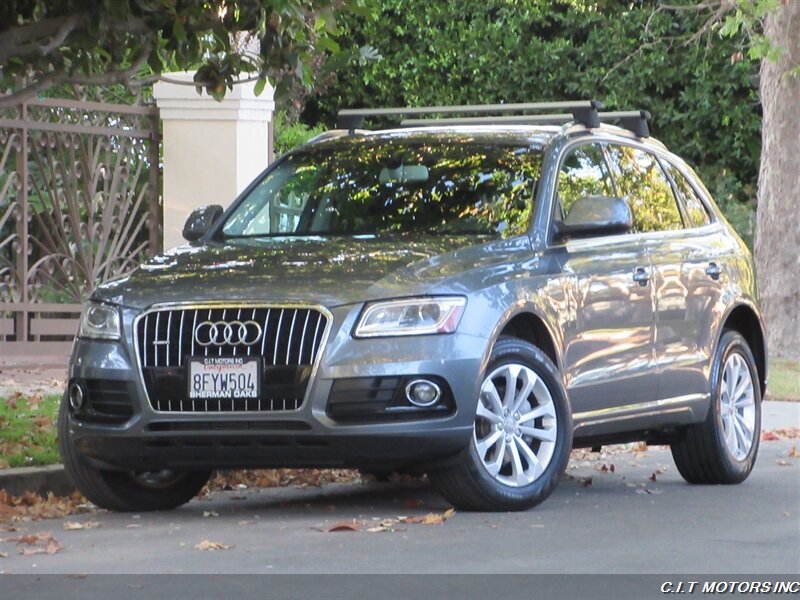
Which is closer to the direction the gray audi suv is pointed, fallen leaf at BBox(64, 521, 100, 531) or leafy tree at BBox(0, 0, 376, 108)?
the fallen leaf

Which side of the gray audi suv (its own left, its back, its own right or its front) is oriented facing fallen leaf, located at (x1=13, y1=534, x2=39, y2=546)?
front

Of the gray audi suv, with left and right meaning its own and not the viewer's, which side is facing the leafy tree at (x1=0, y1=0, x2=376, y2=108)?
right

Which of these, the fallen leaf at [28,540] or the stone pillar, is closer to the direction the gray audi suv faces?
the fallen leaf

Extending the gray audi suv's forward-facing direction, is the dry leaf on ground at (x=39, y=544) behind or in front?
in front

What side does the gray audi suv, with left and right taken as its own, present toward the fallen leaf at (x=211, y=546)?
front

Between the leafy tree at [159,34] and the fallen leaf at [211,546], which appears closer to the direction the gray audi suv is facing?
the fallen leaf
